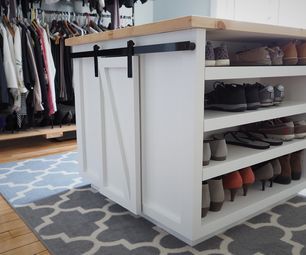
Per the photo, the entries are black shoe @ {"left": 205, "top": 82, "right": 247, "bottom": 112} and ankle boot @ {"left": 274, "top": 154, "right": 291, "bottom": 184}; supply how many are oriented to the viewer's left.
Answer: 2

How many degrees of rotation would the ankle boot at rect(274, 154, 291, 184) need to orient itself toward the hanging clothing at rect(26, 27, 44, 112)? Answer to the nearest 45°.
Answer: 0° — it already faces it

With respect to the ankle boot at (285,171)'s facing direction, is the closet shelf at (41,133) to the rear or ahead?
ahead

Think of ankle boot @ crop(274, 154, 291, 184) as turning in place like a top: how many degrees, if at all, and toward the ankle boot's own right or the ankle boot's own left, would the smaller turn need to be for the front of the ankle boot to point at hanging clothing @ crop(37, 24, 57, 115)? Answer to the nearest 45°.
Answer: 0° — it already faces it

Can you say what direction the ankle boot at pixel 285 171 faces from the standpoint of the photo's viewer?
facing to the left of the viewer

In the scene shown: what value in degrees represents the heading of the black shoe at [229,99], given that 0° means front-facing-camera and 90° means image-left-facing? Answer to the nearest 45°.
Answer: approximately 90°

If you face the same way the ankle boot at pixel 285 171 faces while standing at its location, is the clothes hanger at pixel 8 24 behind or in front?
in front
